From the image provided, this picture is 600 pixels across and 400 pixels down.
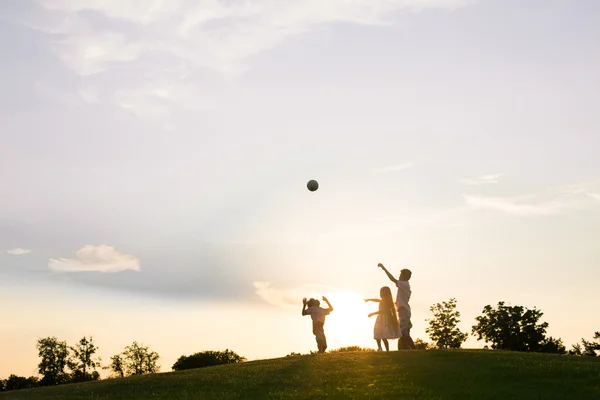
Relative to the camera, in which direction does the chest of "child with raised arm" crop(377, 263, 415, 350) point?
to the viewer's left

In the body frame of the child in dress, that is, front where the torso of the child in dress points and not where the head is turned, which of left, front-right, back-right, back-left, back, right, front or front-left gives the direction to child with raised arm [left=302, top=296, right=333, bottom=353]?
front-right

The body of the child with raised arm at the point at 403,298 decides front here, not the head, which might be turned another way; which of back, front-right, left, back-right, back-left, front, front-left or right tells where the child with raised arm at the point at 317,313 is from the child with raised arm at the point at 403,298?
front-right

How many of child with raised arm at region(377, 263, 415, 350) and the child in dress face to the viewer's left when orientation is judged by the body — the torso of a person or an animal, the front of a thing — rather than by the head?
2

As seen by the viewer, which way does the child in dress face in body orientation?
to the viewer's left
